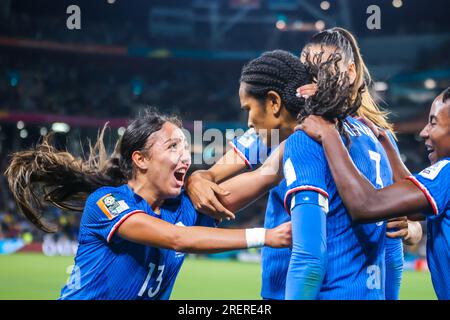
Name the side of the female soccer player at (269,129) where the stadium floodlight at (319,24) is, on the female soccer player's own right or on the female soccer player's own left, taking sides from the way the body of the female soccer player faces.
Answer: on the female soccer player's own right

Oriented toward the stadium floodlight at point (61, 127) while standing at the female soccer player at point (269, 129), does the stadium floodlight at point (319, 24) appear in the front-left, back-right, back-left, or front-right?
front-right

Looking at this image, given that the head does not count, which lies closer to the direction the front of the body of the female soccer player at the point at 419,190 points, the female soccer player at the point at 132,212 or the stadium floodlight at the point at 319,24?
the female soccer player

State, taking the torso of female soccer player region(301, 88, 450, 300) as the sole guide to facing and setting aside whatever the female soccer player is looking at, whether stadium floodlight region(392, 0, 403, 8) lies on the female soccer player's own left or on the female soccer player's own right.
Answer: on the female soccer player's own right

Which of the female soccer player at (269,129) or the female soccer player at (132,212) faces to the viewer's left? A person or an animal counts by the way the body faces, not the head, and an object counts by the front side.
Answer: the female soccer player at (269,129)

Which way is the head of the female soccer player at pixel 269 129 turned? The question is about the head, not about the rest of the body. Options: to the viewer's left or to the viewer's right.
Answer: to the viewer's left

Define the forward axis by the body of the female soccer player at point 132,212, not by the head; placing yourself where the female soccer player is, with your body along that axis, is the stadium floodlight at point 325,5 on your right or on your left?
on your left

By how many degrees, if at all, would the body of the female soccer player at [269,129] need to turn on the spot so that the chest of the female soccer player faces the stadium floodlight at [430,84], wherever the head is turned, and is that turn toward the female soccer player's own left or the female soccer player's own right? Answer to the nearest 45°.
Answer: approximately 90° to the female soccer player's own right

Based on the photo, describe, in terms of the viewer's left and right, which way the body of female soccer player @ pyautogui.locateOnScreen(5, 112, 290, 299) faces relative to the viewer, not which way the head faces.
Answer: facing the viewer and to the right of the viewer

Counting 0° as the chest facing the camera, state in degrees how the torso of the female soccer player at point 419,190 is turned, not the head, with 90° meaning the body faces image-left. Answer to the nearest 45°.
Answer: approximately 90°

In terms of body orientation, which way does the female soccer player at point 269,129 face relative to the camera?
to the viewer's left

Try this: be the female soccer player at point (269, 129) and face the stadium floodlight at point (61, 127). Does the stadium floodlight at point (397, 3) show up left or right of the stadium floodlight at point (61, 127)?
right

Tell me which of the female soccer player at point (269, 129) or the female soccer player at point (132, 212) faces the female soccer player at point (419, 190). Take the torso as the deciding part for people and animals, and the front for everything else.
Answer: the female soccer player at point (132, 212)

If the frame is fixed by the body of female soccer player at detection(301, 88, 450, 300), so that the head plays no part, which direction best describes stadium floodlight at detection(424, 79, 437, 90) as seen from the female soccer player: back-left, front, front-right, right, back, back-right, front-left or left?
right

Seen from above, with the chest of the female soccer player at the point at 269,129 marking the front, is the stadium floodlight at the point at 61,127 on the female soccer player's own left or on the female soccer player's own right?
on the female soccer player's own right
